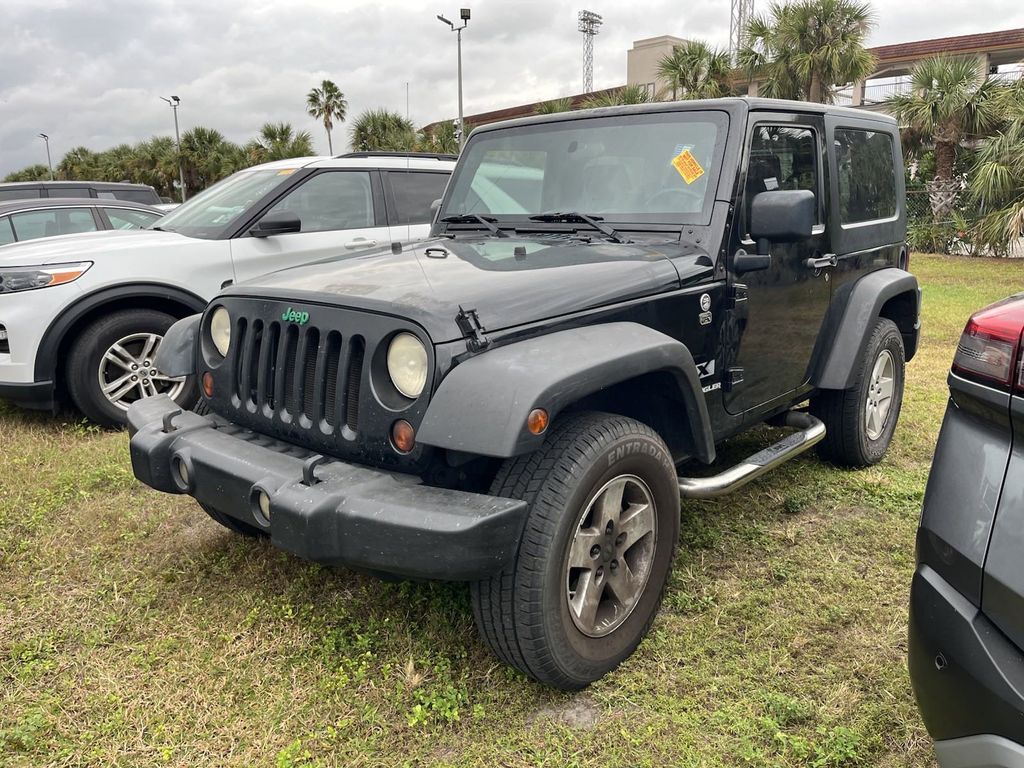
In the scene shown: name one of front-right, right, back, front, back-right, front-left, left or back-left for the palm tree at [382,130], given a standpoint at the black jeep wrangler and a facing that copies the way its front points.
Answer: back-right

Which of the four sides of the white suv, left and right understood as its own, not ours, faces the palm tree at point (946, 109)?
back

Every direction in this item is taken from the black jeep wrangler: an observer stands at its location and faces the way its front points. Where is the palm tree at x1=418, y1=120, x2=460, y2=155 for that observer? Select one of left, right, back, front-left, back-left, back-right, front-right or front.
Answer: back-right

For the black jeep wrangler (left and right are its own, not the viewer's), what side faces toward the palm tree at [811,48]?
back

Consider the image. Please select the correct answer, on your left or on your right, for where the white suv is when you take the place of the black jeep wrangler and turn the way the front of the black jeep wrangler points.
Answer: on your right

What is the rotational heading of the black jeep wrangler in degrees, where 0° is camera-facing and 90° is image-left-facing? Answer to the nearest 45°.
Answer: approximately 45°

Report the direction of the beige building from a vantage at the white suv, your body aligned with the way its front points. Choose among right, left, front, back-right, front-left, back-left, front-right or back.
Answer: back

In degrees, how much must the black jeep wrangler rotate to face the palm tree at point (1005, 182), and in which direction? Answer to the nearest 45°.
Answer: approximately 180°

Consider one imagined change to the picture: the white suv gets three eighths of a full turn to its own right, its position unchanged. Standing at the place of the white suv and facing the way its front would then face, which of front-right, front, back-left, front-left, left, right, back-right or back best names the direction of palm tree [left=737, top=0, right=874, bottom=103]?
front-right

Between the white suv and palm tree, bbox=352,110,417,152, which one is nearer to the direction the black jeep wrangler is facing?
the white suv

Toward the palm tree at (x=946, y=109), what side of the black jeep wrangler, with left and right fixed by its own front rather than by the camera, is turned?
back

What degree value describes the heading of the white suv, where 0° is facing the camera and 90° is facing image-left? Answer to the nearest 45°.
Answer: approximately 45°
